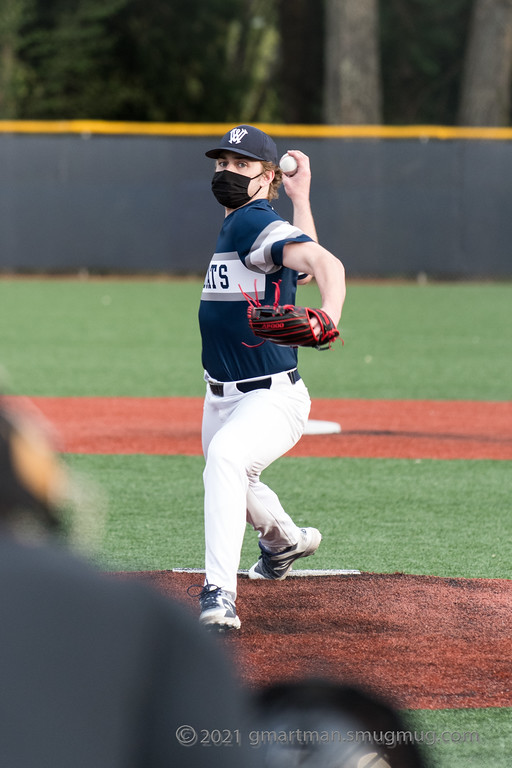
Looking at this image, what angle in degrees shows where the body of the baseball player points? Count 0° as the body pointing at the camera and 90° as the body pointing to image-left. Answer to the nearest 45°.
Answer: approximately 45°

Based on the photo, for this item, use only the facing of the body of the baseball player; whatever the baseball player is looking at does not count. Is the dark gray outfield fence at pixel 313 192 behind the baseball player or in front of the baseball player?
behind
